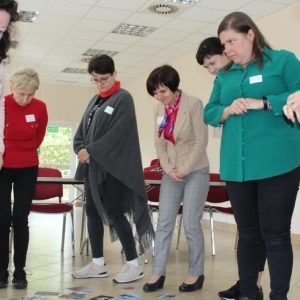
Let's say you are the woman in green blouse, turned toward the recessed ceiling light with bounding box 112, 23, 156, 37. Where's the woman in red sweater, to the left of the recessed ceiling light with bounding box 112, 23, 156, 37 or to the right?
left

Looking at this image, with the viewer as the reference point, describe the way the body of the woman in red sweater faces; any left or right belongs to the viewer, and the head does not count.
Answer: facing the viewer

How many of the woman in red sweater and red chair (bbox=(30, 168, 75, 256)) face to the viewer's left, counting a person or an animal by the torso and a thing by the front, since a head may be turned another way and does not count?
0

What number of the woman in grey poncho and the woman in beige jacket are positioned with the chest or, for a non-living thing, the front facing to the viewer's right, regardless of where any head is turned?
0

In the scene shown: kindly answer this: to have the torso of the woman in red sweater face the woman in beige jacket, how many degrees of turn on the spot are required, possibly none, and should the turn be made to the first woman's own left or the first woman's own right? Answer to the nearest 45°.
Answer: approximately 90° to the first woman's own left

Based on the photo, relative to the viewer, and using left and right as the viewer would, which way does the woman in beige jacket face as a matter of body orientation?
facing the viewer and to the left of the viewer

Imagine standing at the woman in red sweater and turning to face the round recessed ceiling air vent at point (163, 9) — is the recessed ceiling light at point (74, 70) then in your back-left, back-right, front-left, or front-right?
front-left

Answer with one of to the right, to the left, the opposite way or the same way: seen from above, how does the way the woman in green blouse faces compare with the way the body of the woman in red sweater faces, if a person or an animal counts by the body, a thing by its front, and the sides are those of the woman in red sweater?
to the right

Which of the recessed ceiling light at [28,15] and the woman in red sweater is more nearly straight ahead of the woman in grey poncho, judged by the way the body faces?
the woman in red sweater

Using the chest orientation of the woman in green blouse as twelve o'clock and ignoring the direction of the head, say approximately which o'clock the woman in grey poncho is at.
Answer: The woman in grey poncho is roughly at 3 o'clock from the woman in green blouse.

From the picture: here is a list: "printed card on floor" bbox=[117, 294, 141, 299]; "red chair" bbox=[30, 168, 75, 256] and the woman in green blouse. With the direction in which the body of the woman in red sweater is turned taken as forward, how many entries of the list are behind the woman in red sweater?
1

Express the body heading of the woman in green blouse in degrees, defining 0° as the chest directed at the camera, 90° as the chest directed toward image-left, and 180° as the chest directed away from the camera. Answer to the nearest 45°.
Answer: approximately 45°

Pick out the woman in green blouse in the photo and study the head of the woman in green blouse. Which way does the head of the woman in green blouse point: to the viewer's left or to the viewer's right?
to the viewer's left

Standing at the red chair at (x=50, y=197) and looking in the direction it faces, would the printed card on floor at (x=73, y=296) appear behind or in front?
in front

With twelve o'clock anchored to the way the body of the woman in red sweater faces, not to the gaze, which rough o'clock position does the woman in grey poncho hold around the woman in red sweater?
The woman in grey poncho is roughly at 9 o'clock from the woman in red sweater.

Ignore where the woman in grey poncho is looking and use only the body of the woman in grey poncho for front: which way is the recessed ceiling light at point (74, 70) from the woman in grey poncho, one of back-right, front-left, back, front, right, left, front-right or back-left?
back-right

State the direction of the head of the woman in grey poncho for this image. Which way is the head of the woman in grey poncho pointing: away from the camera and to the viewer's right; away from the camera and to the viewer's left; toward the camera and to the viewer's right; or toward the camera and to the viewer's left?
toward the camera and to the viewer's left

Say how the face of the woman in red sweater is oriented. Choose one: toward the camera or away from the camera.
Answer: toward the camera

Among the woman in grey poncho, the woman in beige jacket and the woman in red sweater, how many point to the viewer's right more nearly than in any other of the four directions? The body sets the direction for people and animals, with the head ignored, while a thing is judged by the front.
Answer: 0

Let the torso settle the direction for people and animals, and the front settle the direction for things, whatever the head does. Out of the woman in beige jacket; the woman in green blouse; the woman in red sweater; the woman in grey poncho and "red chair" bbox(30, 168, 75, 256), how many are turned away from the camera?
0
